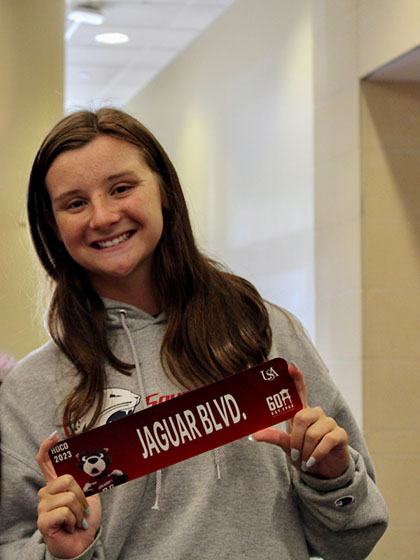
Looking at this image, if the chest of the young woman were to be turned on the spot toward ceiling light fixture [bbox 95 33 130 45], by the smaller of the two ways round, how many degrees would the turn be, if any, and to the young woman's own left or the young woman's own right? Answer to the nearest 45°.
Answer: approximately 180°

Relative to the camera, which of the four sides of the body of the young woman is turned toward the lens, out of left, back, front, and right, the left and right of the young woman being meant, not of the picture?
front

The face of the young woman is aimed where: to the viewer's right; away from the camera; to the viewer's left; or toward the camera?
toward the camera

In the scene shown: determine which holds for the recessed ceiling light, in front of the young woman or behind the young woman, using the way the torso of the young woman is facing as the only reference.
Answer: behind
